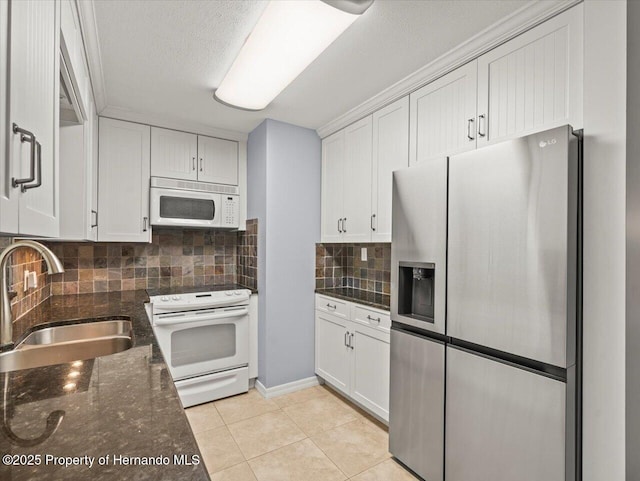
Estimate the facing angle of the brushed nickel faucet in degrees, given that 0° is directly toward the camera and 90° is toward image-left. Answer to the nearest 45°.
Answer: approximately 270°

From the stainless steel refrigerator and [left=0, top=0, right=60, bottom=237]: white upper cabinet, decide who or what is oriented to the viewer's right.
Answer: the white upper cabinet

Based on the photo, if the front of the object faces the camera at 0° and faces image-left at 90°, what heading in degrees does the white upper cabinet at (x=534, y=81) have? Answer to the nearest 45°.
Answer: approximately 45°

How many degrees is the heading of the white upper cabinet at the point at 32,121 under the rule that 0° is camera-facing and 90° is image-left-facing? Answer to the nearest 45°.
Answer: approximately 270°

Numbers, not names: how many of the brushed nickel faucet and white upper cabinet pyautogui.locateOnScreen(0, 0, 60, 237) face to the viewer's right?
2

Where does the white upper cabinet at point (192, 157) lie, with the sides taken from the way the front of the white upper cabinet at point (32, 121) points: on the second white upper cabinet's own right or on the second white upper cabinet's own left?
on the second white upper cabinet's own left

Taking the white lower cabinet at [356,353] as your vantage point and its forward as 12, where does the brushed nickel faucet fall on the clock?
The brushed nickel faucet is roughly at 12 o'clock from the white lower cabinet.

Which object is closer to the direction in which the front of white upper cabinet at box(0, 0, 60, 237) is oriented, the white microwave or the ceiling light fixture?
the ceiling light fixture

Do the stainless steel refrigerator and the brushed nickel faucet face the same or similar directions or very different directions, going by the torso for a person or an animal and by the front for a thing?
very different directions

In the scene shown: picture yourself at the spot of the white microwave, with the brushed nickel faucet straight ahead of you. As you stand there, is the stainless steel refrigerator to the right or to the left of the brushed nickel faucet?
left

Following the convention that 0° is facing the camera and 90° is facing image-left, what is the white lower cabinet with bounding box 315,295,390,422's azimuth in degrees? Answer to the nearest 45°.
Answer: approximately 45°
